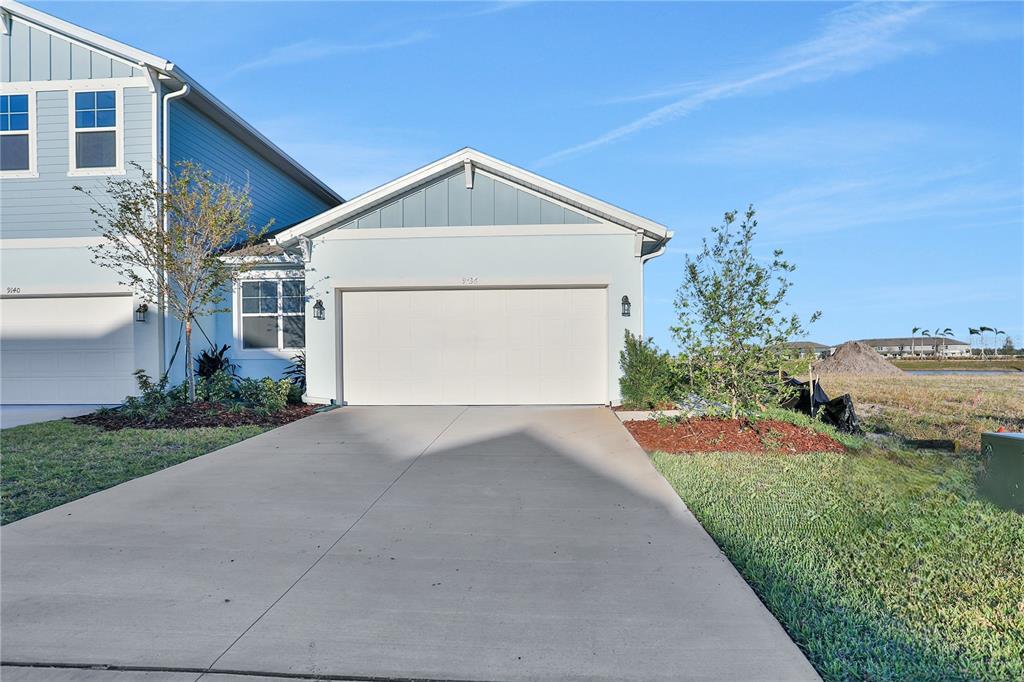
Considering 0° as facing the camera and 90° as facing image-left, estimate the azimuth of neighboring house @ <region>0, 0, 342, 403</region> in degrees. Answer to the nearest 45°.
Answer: approximately 0°

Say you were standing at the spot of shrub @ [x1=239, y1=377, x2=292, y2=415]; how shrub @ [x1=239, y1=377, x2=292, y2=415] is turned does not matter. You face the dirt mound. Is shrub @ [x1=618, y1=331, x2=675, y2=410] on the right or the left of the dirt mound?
right

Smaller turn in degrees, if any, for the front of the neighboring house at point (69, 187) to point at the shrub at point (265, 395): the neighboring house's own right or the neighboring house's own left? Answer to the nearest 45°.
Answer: approximately 45° to the neighboring house's own left

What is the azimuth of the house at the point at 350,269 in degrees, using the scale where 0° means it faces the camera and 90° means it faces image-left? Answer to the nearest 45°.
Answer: approximately 0°

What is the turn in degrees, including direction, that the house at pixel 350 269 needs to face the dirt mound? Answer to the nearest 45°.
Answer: approximately 135° to its left

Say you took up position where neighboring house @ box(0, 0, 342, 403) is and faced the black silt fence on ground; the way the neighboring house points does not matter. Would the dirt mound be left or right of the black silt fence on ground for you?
left

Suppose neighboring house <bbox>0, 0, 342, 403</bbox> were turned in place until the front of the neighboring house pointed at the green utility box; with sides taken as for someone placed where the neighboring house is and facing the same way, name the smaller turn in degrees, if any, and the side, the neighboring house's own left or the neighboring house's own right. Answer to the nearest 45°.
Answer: approximately 45° to the neighboring house's own left

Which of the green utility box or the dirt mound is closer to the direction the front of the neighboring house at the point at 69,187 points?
the green utility box
